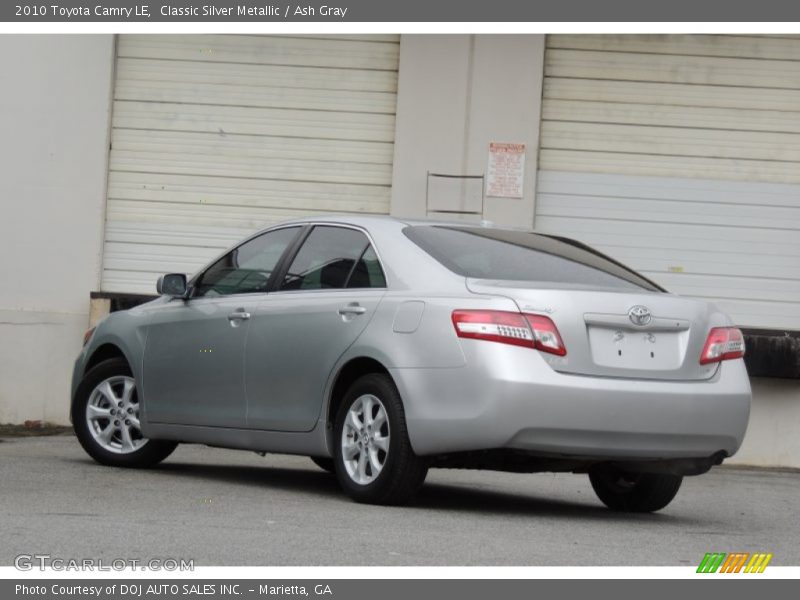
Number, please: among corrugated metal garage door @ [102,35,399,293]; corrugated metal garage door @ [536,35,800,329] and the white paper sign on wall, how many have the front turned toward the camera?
3

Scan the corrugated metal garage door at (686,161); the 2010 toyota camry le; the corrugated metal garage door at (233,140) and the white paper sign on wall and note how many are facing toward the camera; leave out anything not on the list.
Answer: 3

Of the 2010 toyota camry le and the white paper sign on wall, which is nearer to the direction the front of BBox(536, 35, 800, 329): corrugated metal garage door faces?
the 2010 toyota camry le

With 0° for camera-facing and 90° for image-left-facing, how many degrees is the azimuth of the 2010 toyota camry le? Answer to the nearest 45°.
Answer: approximately 135°

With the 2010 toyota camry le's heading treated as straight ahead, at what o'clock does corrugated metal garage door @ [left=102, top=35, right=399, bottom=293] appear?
The corrugated metal garage door is roughly at 1 o'clock from the 2010 toyota camry le.

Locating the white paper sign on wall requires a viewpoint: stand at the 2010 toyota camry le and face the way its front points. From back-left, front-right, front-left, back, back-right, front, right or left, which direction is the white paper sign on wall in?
front-right

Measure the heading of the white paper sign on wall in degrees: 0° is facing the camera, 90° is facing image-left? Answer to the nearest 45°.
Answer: approximately 0°

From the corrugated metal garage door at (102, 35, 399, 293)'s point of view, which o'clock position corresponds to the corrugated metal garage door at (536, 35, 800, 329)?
the corrugated metal garage door at (536, 35, 800, 329) is roughly at 9 o'clock from the corrugated metal garage door at (102, 35, 399, 293).

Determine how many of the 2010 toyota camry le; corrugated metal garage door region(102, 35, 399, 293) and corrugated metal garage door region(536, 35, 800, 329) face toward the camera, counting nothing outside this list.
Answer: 2

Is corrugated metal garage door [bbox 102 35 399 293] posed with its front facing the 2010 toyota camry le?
yes

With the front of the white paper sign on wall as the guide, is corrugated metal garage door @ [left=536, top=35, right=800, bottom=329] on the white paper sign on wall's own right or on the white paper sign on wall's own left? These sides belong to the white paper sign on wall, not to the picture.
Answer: on the white paper sign on wall's own left
